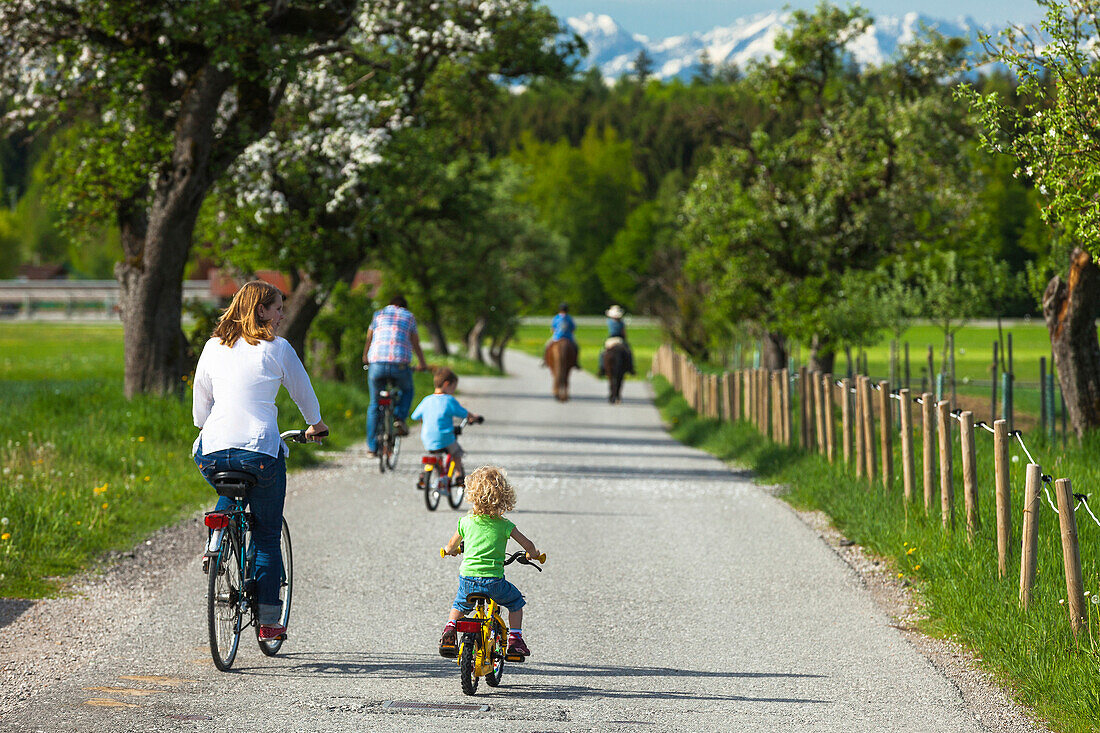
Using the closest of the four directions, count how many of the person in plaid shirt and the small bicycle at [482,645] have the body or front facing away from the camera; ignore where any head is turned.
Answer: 2

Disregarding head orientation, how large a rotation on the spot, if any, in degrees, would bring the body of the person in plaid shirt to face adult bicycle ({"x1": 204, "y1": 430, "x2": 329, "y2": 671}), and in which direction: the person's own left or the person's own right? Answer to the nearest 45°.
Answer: approximately 180°

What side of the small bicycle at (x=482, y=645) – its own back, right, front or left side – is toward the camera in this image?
back

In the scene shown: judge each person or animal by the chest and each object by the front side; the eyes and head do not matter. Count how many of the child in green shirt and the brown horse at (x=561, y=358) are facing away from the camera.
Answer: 2

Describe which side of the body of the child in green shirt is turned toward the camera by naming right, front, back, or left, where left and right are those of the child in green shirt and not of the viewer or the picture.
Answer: back

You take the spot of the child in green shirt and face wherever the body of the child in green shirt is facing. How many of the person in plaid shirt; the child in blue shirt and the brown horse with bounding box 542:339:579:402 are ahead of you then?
3

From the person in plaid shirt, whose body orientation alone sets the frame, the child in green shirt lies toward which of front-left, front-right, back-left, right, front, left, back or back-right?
back

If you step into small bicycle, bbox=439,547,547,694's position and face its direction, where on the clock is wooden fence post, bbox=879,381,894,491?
The wooden fence post is roughly at 1 o'clock from the small bicycle.

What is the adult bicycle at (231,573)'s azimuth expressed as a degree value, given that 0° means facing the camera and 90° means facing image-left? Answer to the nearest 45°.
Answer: approximately 225°

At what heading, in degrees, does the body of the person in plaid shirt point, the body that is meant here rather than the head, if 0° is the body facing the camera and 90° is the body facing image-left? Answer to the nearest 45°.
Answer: approximately 180°

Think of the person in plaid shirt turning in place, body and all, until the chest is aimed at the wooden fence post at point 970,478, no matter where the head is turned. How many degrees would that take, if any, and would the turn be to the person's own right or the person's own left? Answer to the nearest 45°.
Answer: approximately 135° to the person's own right

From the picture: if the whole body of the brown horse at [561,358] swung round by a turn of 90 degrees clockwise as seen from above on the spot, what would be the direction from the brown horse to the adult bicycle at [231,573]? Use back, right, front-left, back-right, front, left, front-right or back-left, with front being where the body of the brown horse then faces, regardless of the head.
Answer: right

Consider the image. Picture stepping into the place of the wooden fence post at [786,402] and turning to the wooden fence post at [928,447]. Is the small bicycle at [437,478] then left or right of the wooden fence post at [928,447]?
right

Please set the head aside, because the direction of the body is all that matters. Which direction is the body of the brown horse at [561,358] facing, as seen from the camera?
away from the camera
